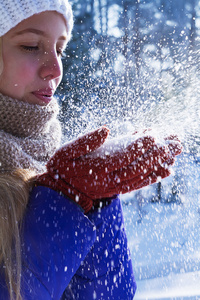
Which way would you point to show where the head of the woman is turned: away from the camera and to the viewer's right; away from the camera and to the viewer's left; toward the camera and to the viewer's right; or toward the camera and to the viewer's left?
toward the camera and to the viewer's right

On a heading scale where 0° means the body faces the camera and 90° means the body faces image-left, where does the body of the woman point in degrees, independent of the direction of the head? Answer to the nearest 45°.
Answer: approximately 315°
